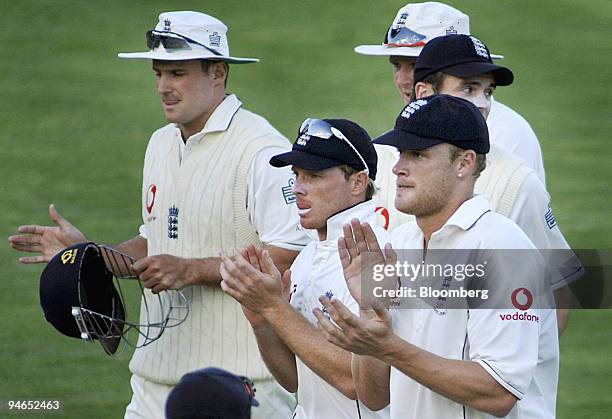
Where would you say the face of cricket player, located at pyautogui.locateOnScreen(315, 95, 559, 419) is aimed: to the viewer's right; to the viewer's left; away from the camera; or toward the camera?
to the viewer's left

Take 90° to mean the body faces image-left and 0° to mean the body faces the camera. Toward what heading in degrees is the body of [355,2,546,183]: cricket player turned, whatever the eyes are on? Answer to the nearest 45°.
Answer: approximately 45°

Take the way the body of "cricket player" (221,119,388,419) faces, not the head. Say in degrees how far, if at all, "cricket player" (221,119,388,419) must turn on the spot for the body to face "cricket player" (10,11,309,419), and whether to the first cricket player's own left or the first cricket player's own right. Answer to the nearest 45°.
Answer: approximately 90° to the first cricket player's own right

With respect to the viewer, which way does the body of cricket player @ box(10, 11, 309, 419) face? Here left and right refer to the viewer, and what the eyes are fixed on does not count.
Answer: facing the viewer and to the left of the viewer

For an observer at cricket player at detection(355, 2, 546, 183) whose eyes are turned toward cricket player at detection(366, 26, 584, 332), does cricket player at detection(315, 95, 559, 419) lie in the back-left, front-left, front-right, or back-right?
front-right

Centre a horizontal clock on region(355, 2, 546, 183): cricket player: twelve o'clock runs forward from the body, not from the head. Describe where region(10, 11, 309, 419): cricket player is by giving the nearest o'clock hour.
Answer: region(10, 11, 309, 419): cricket player is roughly at 1 o'clock from region(355, 2, 546, 183): cricket player.
